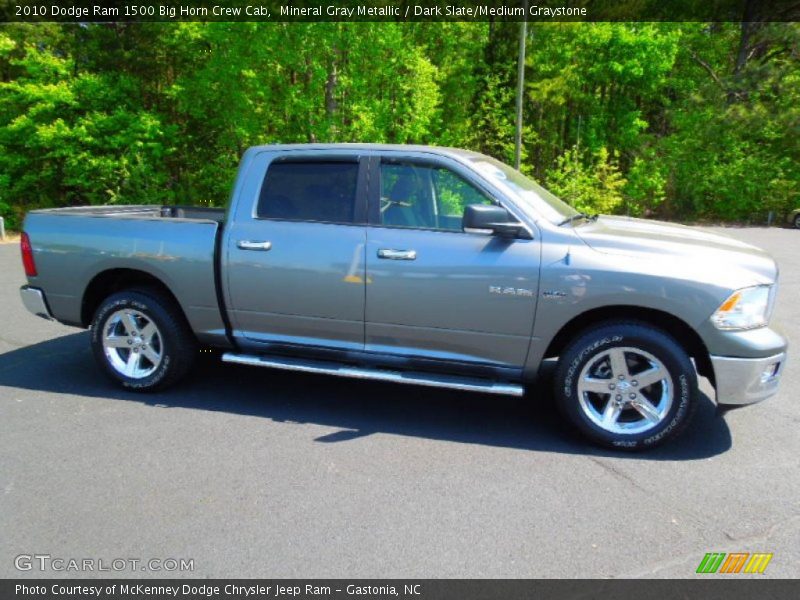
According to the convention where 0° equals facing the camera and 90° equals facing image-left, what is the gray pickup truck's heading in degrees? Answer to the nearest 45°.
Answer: approximately 270°
